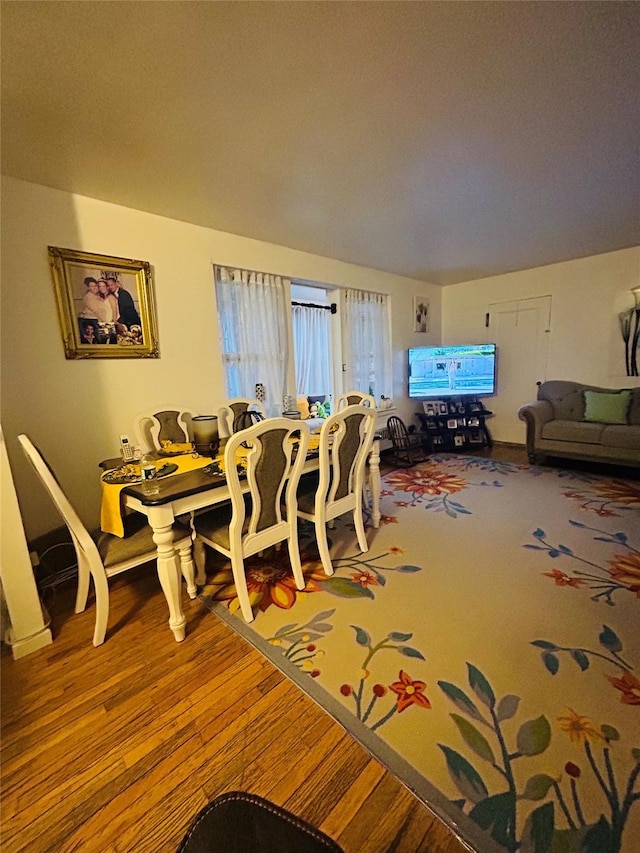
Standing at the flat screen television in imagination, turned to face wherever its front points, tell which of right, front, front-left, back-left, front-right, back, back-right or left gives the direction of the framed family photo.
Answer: front-right

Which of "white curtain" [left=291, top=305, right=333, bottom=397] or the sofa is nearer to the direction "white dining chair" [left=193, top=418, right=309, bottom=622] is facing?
the white curtain

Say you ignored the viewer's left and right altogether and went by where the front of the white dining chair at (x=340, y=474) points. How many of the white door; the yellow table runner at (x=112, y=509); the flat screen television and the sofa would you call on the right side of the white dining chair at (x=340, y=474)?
3

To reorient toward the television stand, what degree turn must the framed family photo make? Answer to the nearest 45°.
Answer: approximately 45° to its left

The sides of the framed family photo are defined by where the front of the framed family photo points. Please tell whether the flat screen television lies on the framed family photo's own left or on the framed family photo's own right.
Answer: on the framed family photo's own left

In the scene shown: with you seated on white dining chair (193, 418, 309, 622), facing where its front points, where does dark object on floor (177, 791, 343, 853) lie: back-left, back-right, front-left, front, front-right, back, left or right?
back-left

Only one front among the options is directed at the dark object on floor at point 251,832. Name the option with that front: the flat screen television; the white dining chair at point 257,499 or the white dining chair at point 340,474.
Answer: the flat screen television

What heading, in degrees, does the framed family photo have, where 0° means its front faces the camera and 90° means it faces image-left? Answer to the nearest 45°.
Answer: approximately 315°
